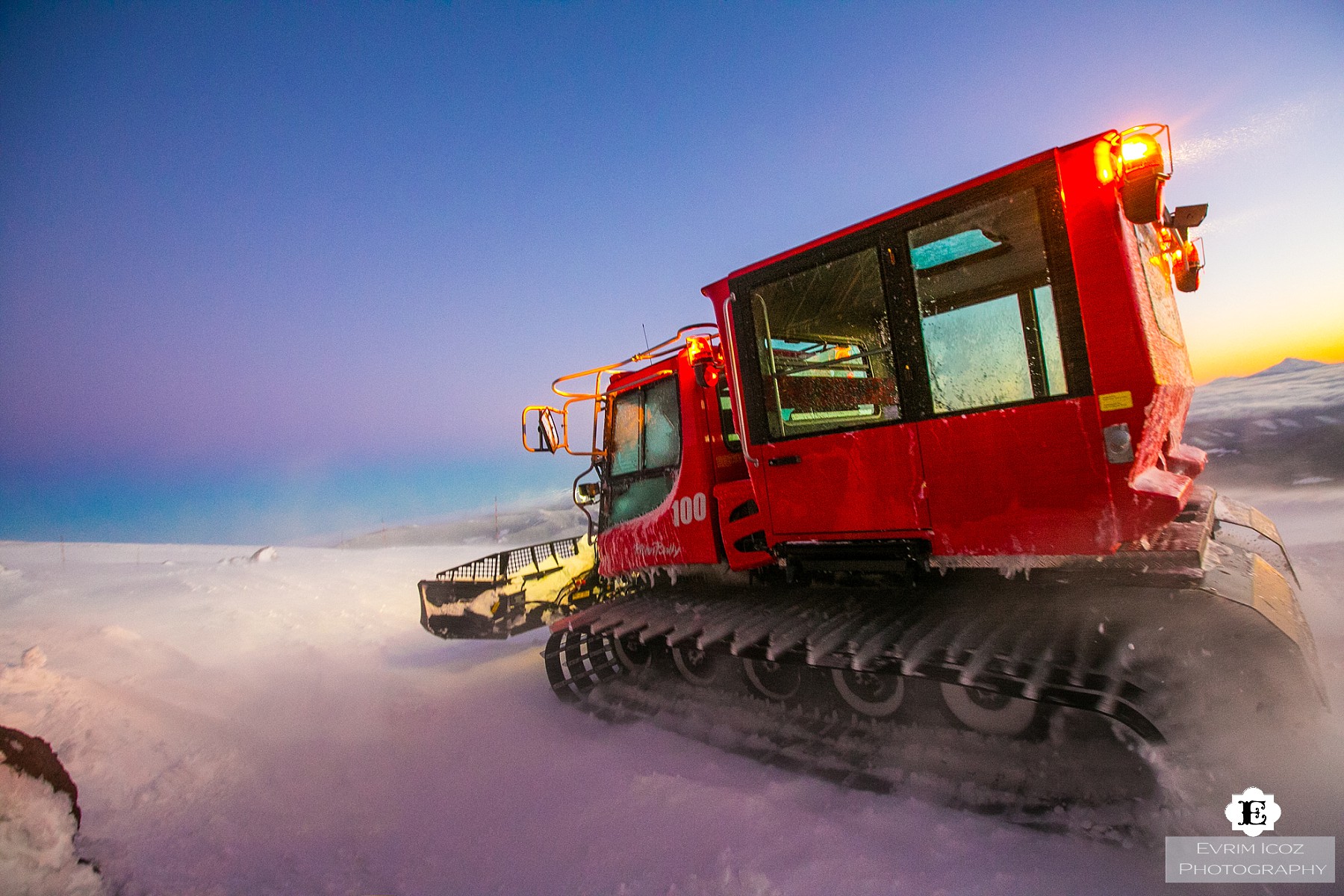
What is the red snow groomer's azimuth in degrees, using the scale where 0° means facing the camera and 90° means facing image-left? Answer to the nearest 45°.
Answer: approximately 135°
